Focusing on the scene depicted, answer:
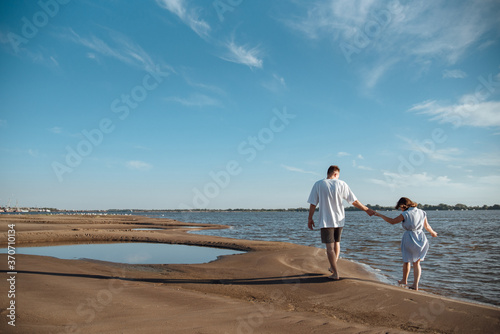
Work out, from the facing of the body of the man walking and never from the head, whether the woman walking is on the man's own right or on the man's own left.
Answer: on the man's own right

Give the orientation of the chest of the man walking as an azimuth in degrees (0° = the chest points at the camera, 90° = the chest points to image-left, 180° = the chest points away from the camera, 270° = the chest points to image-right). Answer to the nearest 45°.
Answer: approximately 180°
